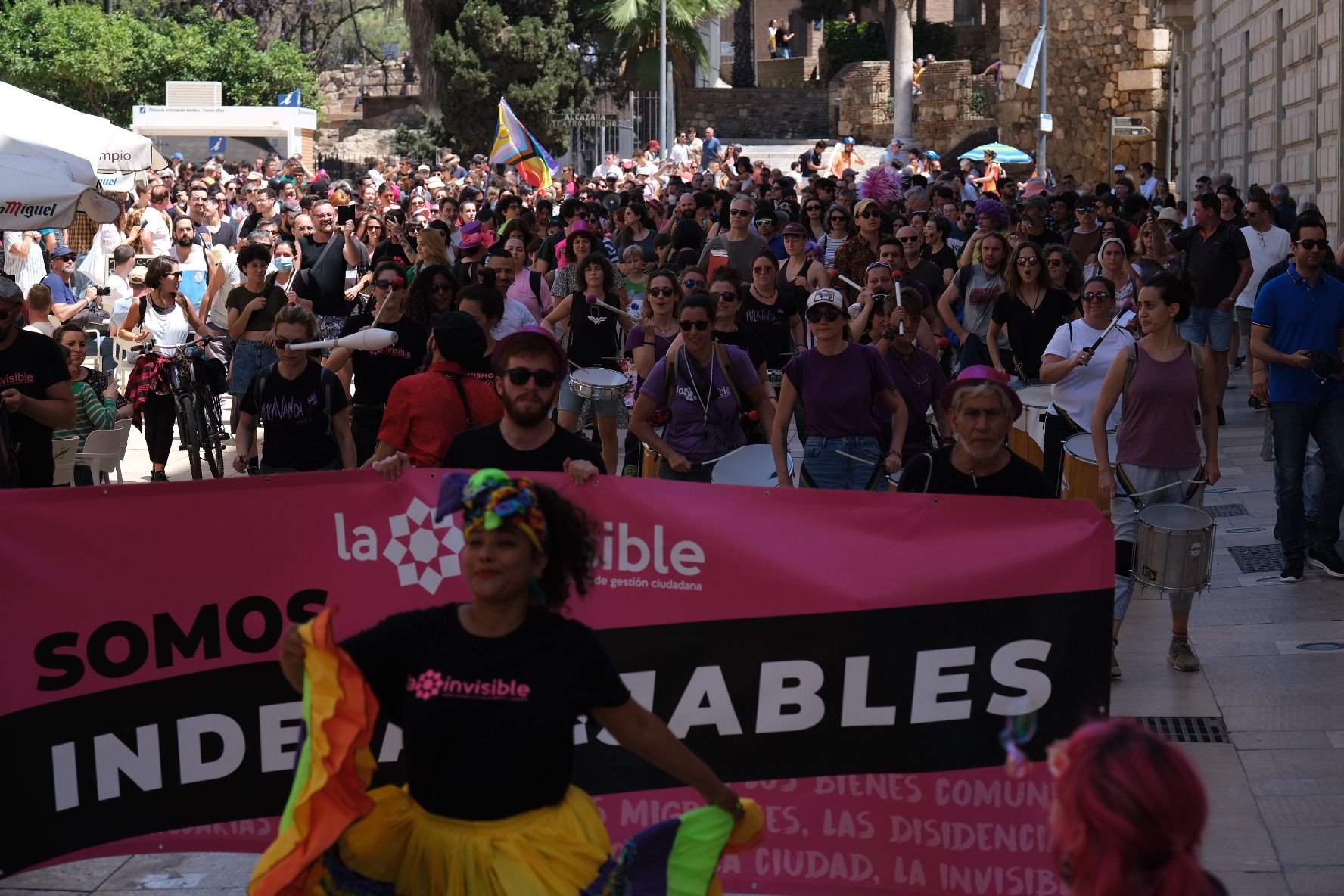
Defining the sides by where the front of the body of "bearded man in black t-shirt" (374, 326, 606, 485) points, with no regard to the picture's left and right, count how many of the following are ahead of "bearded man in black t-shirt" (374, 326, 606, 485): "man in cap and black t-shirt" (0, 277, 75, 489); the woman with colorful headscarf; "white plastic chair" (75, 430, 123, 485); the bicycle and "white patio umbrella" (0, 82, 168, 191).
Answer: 1

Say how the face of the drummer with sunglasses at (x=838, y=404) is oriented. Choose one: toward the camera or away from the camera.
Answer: toward the camera

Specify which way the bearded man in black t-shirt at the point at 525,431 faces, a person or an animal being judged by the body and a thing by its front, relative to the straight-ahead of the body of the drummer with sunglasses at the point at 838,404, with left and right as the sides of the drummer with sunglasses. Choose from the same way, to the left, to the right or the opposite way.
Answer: the same way

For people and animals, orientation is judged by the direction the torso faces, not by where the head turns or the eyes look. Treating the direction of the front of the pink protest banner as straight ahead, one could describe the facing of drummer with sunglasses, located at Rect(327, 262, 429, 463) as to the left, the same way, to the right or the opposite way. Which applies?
the same way

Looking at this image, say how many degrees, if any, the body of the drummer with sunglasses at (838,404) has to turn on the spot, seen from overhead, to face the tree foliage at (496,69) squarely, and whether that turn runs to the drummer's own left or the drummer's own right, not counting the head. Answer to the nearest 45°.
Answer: approximately 180°

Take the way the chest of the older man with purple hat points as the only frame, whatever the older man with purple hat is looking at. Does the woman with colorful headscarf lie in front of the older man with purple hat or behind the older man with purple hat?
in front

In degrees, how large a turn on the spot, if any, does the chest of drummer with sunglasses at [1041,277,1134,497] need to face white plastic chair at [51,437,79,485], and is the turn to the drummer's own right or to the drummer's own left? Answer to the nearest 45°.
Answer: approximately 90° to the drummer's own right

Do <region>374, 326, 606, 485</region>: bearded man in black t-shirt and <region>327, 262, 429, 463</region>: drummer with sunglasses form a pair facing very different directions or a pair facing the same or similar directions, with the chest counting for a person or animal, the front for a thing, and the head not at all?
same or similar directions

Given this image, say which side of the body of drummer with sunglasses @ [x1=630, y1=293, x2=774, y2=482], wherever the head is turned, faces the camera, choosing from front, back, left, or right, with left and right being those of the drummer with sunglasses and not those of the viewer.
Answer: front

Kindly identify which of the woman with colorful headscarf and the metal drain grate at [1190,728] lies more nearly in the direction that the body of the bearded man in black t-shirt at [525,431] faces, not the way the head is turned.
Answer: the woman with colorful headscarf

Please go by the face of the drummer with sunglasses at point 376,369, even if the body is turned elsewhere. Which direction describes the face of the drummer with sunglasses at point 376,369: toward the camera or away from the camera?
toward the camera

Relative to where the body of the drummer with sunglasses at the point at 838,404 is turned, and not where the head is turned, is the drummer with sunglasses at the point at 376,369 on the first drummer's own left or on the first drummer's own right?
on the first drummer's own right

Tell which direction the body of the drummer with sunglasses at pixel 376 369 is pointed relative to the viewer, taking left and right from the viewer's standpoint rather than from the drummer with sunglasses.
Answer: facing the viewer

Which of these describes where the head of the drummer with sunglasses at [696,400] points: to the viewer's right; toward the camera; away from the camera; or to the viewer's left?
toward the camera

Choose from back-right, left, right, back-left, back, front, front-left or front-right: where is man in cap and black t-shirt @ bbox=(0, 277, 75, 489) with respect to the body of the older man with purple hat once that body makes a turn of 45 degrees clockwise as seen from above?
front-right

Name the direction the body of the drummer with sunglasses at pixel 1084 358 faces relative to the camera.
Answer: toward the camera

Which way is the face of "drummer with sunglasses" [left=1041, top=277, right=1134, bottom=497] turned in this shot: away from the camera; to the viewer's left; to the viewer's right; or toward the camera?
toward the camera
